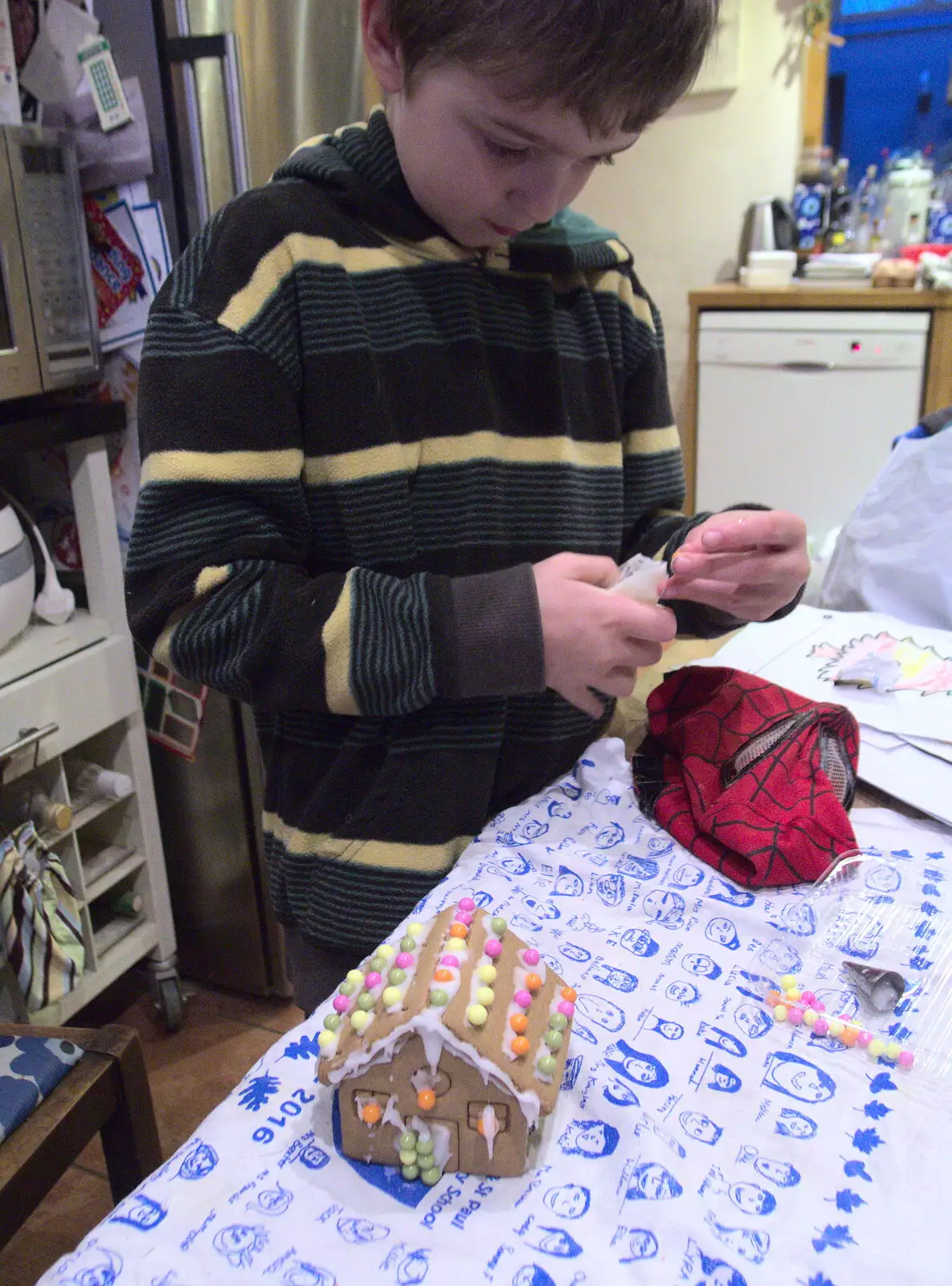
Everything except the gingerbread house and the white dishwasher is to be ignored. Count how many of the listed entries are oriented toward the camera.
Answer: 2

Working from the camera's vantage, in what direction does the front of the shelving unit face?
facing the viewer and to the right of the viewer

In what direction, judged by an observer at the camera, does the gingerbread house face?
facing the viewer

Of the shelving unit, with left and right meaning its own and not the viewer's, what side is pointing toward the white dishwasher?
left

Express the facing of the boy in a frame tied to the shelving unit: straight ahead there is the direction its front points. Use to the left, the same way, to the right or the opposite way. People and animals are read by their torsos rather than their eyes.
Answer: the same way

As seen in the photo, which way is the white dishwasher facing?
toward the camera

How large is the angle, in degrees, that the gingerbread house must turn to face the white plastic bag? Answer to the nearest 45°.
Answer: approximately 135° to its left

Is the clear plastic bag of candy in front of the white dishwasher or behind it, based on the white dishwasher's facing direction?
in front

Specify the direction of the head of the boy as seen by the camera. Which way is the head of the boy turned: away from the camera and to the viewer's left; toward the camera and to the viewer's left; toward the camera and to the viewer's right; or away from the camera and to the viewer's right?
toward the camera and to the viewer's right

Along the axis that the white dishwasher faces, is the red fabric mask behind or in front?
in front

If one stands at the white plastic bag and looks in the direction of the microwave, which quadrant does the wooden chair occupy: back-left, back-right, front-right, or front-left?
front-left

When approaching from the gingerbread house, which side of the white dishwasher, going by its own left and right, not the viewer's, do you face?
front
